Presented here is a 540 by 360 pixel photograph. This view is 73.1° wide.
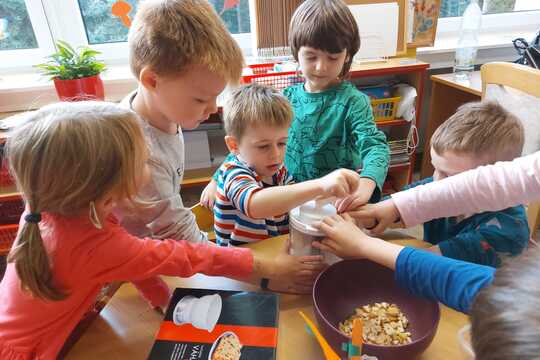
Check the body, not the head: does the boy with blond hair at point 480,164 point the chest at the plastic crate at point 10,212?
yes

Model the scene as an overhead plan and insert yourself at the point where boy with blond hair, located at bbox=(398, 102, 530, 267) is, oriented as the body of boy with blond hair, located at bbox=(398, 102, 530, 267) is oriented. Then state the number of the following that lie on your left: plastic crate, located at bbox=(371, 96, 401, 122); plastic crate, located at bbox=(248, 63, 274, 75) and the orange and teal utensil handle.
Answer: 1

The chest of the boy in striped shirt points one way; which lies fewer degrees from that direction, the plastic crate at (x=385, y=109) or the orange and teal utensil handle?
the orange and teal utensil handle

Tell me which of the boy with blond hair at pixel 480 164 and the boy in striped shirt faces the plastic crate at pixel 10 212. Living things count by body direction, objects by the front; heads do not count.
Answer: the boy with blond hair

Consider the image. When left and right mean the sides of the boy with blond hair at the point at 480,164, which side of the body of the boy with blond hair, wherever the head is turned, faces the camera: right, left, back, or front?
left

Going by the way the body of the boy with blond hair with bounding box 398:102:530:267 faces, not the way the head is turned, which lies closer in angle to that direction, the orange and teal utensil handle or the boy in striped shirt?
the boy in striped shirt

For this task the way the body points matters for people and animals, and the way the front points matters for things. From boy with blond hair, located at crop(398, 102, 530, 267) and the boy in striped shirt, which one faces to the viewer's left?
the boy with blond hair

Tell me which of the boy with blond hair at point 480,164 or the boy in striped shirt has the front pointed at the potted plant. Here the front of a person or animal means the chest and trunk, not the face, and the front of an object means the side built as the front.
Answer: the boy with blond hair

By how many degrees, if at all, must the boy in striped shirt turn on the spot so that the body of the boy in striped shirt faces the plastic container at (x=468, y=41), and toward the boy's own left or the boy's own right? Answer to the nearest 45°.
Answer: approximately 90° to the boy's own left

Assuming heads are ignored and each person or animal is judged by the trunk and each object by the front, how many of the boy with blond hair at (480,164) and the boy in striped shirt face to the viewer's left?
1

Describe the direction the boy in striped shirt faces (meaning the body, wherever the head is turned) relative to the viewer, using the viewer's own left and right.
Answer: facing the viewer and to the right of the viewer

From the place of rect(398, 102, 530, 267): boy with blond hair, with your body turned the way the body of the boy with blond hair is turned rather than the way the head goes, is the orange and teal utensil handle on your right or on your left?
on your left

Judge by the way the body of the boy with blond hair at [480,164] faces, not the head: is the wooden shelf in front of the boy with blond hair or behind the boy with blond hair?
in front

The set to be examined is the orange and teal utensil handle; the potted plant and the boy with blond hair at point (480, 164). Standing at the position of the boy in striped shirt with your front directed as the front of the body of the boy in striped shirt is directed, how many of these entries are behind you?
1
